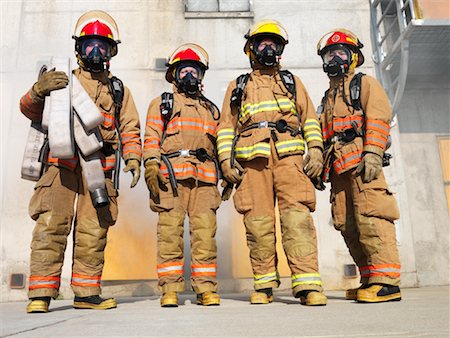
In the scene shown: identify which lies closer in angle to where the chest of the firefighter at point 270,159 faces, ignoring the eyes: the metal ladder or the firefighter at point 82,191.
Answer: the firefighter

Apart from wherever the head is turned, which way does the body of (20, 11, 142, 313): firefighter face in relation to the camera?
toward the camera

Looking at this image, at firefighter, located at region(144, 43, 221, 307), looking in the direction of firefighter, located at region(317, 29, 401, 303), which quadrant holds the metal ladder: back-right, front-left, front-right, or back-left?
front-left

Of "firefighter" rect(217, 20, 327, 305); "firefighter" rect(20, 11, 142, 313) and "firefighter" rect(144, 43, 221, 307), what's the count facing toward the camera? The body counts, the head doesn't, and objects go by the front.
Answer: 3

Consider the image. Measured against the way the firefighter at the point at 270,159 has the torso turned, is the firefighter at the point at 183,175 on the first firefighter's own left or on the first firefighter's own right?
on the first firefighter's own right

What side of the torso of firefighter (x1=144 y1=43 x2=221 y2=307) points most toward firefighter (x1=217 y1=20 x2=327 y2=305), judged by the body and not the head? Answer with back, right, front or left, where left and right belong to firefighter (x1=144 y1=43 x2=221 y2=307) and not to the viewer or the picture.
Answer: left

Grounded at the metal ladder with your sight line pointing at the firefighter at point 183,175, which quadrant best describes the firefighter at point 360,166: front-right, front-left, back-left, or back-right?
front-left

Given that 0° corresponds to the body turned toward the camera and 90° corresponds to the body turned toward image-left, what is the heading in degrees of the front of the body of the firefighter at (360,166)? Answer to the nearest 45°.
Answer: approximately 45°

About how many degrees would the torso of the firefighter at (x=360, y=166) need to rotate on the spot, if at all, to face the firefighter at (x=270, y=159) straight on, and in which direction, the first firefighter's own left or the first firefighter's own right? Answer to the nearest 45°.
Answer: approximately 45° to the first firefighter's own right

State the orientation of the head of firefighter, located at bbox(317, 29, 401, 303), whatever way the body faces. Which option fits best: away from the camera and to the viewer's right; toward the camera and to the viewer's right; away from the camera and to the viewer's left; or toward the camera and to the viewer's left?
toward the camera and to the viewer's left

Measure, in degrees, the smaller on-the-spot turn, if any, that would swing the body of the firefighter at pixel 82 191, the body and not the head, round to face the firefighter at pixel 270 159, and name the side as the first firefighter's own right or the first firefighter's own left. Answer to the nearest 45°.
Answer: approximately 90° to the first firefighter's own left

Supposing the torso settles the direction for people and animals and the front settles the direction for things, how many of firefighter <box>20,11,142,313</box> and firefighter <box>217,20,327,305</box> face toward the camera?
2

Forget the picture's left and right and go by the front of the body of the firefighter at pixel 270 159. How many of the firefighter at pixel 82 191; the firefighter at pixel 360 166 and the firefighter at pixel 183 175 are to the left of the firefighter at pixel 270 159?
1

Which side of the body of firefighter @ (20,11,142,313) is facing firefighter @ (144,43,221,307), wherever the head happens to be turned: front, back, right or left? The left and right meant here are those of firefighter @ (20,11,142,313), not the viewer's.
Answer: left

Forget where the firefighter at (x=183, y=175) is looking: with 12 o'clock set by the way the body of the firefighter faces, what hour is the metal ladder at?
The metal ladder is roughly at 8 o'clock from the firefighter.

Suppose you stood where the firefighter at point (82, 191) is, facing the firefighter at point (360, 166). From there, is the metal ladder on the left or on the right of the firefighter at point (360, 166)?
left

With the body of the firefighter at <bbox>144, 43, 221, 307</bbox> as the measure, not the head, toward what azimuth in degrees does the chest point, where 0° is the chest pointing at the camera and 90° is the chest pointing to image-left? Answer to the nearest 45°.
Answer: approximately 0°
